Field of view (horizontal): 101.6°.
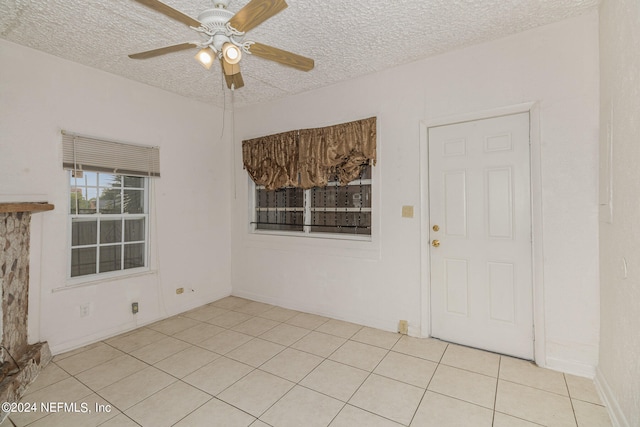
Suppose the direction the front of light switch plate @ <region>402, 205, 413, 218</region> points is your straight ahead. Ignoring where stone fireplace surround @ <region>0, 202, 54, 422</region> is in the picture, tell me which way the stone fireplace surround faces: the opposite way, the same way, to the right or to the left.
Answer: to the left

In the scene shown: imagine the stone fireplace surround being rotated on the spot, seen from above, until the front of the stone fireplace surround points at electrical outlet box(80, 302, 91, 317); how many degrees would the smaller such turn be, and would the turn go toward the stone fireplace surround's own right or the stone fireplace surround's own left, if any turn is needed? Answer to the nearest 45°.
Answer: approximately 90° to the stone fireplace surround's own left

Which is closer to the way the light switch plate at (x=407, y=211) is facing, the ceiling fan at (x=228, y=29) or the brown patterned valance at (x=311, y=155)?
the ceiling fan

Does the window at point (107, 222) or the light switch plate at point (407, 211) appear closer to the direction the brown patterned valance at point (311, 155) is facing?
the window

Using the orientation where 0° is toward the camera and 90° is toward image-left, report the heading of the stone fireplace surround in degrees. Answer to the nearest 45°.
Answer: approximately 315°

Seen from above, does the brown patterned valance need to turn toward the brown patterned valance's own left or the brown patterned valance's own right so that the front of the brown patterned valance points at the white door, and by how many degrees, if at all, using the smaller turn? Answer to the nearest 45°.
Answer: approximately 90° to the brown patterned valance's own left

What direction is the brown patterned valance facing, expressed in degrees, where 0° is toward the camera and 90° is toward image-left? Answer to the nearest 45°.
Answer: approximately 45°

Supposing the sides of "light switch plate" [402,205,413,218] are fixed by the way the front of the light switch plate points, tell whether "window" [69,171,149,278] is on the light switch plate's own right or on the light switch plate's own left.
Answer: on the light switch plate's own right

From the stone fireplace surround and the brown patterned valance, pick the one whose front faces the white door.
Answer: the stone fireplace surround
